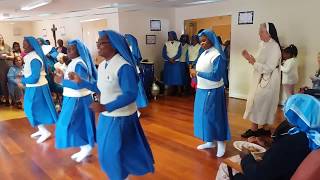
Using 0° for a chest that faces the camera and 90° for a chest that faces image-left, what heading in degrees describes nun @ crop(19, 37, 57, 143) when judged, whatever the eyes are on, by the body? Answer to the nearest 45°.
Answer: approximately 90°

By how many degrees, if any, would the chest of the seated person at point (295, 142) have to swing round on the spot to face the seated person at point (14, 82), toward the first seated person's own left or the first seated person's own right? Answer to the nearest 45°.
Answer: approximately 45° to the first seated person's own right

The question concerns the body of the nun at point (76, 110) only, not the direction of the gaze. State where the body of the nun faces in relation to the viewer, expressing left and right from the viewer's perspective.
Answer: facing to the left of the viewer

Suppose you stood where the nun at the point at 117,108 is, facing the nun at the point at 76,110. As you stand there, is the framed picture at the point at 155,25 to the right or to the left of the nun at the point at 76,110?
right

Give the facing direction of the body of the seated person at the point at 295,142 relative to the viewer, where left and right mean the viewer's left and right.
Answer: facing to the left of the viewer

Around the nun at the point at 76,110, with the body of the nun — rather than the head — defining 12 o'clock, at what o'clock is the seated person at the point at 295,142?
The seated person is roughly at 8 o'clock from the nun.

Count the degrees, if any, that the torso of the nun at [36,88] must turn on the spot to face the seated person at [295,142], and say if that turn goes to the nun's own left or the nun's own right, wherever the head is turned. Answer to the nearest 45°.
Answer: approximately 90° to the nun's own left

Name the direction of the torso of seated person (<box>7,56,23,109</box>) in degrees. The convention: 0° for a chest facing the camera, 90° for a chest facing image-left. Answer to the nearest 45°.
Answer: approximately 315°

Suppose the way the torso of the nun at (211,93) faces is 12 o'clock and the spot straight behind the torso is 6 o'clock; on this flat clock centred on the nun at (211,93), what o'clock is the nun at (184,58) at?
the nun at (184,58) is roughly at 4 o'clock from the nun at (211,93).

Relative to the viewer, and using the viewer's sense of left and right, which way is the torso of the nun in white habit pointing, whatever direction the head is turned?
facing to the left of the viewer

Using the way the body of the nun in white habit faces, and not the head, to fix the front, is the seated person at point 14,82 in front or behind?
in front

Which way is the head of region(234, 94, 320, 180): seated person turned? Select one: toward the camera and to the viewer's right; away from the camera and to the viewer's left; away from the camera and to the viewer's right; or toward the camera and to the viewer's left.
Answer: away from the camera and to the viewer's left

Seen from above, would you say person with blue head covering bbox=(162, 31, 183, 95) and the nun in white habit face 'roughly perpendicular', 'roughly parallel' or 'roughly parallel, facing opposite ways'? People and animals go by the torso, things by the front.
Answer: roughly perpendicular
